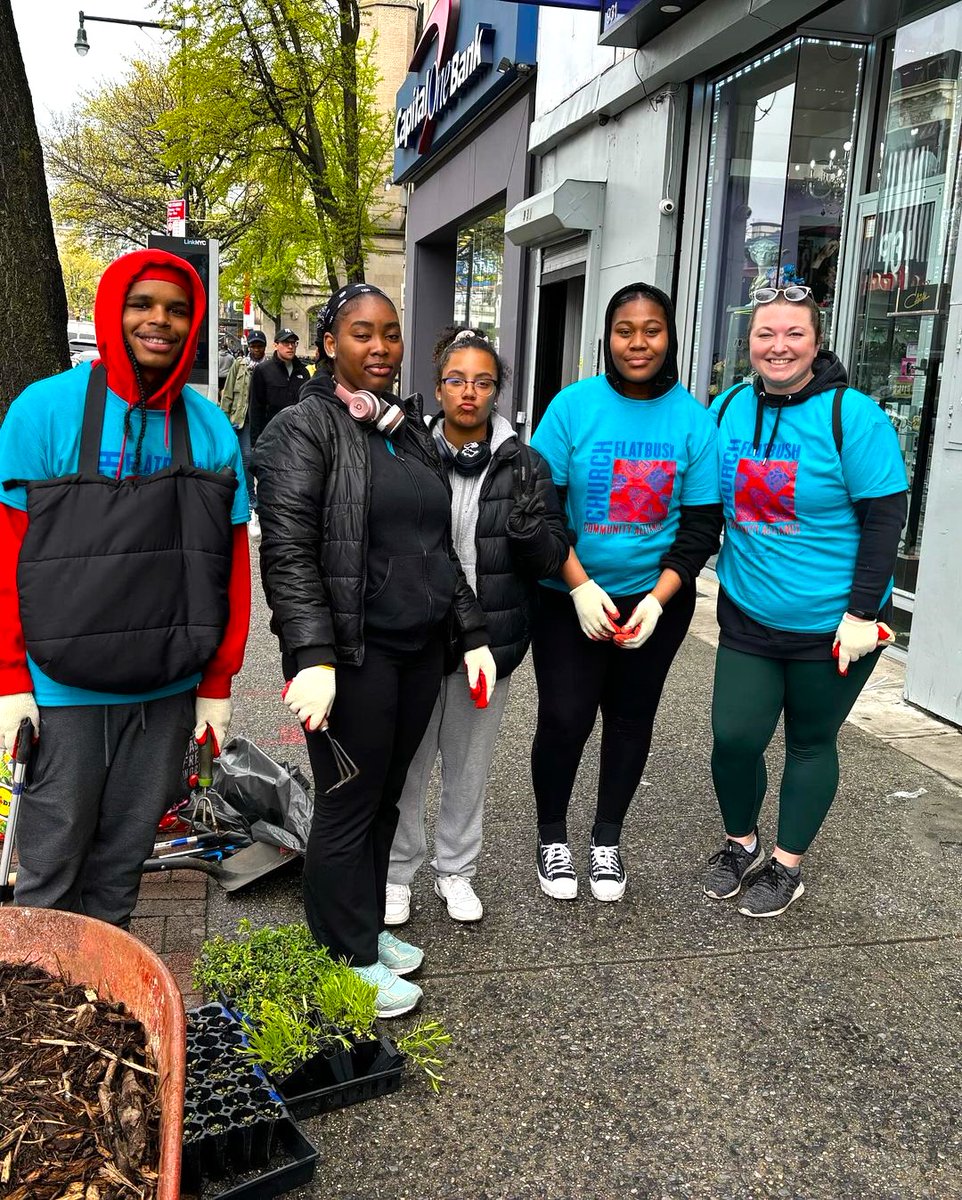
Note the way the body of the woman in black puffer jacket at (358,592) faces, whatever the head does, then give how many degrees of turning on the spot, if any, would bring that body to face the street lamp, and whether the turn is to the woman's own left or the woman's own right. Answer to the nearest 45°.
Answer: approximately 135° to the woman's own left

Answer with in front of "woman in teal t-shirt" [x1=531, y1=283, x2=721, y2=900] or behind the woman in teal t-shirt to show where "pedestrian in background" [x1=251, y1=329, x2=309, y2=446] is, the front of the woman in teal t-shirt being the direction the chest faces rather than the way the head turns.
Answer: behind

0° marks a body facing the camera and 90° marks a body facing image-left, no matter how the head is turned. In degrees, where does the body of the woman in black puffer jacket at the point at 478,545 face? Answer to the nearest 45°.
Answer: approximately 0°

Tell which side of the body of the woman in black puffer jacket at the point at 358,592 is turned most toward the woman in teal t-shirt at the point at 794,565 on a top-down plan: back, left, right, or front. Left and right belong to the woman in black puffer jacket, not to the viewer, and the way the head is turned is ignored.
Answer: left

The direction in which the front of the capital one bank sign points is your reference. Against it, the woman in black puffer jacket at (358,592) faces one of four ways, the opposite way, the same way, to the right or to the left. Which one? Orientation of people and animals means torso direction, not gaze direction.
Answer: to the left

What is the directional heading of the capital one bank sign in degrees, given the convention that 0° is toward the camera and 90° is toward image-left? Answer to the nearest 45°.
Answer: approximately 45°
